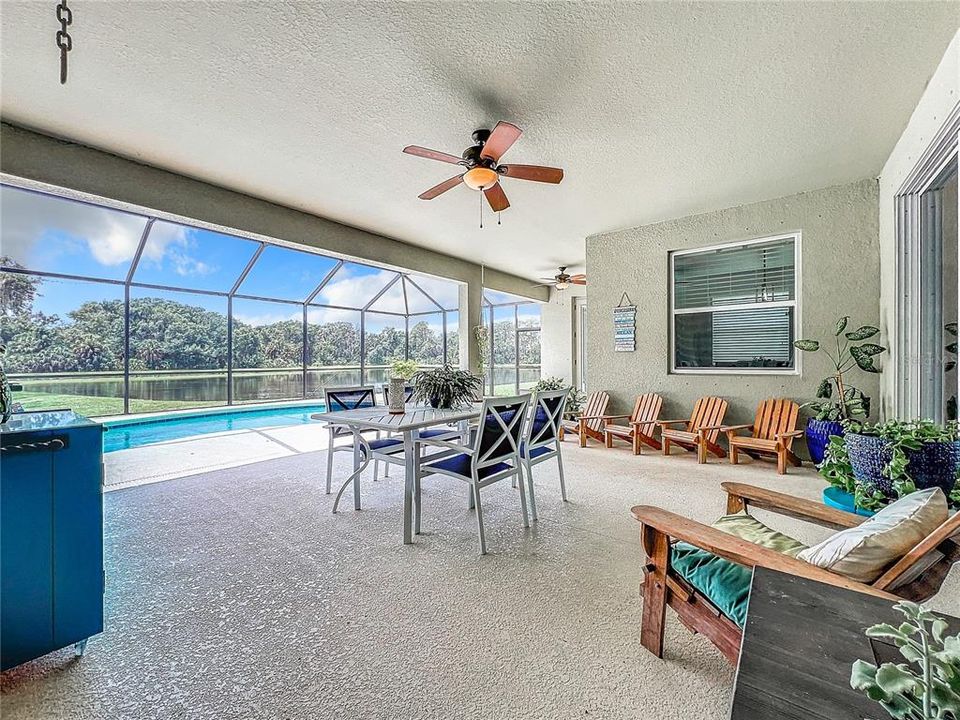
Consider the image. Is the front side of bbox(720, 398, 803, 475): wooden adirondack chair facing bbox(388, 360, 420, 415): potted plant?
yes

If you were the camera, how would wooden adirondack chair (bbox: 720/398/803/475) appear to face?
facing the viewer and to the left of the viewer

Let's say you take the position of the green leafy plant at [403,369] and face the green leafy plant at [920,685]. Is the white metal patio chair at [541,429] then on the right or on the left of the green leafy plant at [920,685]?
left

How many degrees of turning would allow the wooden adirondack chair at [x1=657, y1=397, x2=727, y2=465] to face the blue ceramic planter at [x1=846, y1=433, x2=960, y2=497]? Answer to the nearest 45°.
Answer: approximately 45° to its left

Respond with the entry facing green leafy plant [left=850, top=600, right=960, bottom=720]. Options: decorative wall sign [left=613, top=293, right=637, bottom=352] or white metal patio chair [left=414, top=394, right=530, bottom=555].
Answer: the decorative wall sign

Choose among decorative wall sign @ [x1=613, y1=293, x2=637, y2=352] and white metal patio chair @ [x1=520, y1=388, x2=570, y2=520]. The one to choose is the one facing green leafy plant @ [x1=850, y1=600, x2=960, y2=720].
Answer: the decorative wall sign

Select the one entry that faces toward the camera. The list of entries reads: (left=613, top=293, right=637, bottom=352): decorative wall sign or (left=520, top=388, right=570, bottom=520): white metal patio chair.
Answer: the decorative wall sign

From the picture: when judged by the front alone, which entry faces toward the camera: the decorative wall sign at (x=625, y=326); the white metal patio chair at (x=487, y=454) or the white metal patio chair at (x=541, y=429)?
the decorative wall sign

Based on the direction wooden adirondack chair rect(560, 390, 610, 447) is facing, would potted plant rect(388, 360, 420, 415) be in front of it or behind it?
in front

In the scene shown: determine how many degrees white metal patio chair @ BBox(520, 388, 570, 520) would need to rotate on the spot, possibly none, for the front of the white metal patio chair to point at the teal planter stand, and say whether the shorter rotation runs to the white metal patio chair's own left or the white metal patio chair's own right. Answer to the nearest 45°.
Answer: approximately 135° to the white metal patio chair's own right

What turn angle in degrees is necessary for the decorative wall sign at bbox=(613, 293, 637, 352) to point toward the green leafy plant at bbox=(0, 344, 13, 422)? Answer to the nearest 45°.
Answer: approximately 45° to its right

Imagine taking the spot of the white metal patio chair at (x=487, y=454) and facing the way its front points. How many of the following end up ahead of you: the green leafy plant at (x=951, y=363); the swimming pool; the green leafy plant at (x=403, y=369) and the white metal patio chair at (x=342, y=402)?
3

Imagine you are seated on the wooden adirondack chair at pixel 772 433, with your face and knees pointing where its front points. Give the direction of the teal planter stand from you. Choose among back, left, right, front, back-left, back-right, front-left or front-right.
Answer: front-left

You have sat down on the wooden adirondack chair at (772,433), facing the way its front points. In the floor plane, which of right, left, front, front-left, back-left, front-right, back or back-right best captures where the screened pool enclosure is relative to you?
front-right

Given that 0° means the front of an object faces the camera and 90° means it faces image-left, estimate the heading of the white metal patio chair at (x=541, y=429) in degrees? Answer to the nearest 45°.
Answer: approximately 135°

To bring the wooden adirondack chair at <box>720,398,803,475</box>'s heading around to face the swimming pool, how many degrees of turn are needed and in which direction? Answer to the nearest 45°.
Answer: approximately 45° to its right

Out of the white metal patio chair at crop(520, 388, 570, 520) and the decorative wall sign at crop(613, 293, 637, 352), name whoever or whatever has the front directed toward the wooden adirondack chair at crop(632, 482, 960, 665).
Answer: the decorative wall sign

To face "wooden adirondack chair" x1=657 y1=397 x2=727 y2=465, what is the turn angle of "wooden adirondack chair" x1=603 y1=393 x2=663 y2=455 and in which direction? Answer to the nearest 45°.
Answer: approximately 135° to its left

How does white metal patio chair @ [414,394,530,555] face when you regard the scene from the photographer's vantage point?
facing away from the viewer and to the left of the viewer

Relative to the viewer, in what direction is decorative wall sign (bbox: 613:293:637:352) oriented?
toward the camera

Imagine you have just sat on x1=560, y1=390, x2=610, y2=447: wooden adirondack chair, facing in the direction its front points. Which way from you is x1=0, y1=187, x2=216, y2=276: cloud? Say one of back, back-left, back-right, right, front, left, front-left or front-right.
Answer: front-right
